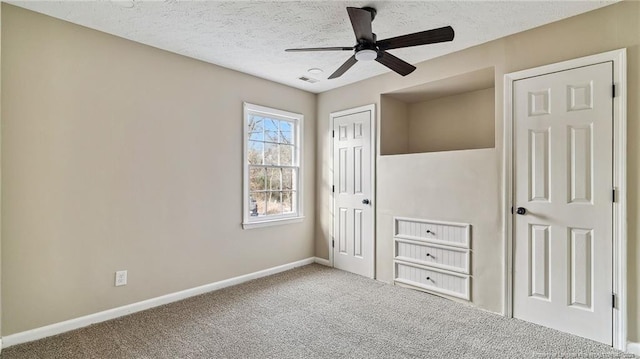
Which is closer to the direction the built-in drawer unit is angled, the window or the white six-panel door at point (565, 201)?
the window

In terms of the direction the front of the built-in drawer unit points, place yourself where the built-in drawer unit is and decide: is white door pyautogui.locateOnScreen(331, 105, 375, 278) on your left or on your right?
on your right

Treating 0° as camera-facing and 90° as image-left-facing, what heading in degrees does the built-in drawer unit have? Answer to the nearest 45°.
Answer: approximately 45°

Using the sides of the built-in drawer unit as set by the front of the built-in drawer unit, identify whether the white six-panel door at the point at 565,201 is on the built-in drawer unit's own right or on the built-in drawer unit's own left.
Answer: on the built-in drawer unit's own left

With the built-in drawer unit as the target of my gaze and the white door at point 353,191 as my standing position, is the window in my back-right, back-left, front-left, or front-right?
back-right

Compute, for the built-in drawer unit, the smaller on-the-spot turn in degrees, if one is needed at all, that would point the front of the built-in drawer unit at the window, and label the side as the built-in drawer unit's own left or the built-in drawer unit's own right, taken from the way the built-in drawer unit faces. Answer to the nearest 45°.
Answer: approximately 45° to the built-in drawer unit's own right

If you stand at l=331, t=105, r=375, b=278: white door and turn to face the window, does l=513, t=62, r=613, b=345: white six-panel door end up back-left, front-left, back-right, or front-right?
back-left
